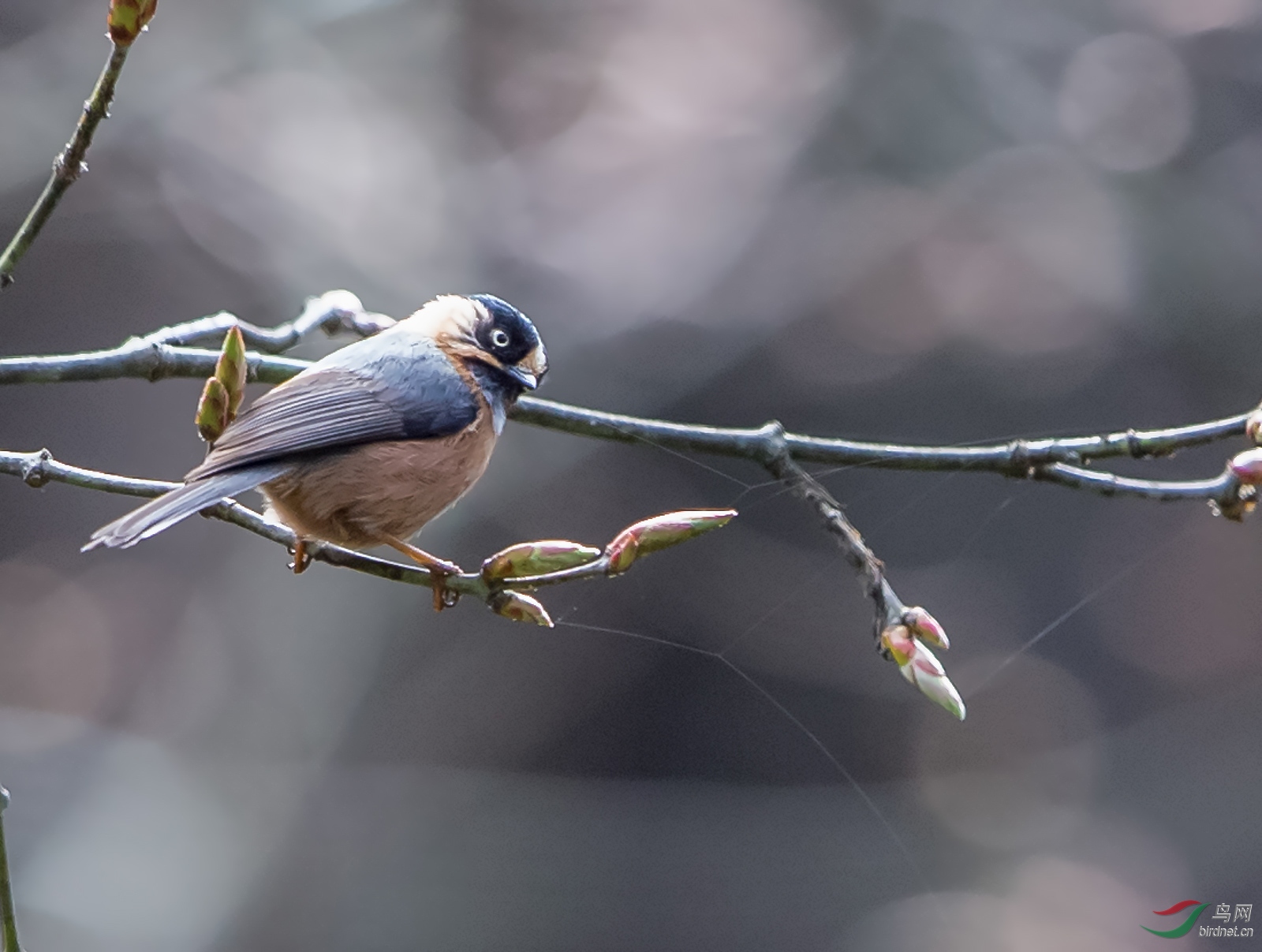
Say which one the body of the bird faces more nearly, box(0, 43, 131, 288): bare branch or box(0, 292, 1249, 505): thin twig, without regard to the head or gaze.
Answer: the thin twig

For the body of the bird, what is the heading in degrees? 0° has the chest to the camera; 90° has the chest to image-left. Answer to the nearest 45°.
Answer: approximately 270°
